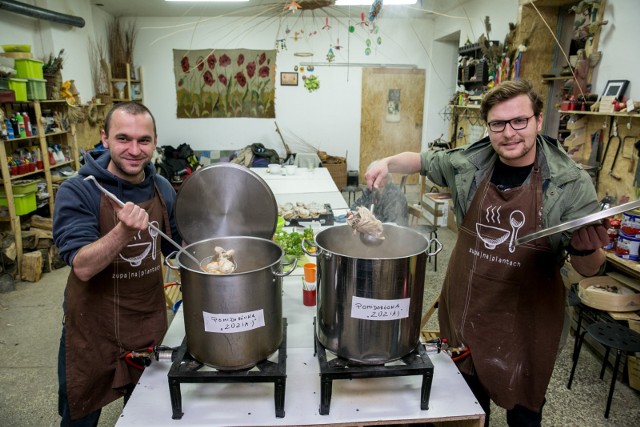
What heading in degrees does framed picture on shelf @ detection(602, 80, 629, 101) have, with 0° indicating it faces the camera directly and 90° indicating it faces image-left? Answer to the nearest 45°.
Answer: approximately 45°

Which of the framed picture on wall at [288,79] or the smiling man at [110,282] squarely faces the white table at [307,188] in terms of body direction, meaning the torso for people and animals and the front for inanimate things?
the framed picture on wall

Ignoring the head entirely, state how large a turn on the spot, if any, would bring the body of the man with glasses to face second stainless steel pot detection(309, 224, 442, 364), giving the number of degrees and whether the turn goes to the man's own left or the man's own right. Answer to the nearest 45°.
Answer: approximately 45° to the man's own right

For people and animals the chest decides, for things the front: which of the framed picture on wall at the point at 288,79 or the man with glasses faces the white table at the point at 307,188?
the framed picture on wall

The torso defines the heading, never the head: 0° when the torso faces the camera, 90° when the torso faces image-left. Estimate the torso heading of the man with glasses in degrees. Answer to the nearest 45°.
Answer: approximately 0°

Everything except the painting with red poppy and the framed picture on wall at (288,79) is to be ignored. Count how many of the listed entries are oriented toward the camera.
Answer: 2

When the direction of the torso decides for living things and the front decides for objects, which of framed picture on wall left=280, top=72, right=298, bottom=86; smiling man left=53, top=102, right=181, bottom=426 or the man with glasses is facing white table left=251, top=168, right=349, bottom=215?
the framed picture on wall
